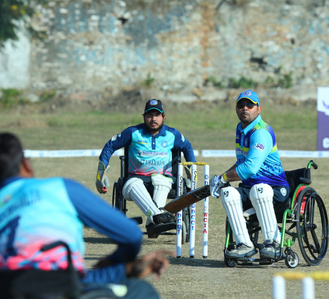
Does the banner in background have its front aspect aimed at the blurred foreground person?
yes

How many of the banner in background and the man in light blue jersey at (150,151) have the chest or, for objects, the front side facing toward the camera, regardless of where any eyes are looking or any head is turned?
2

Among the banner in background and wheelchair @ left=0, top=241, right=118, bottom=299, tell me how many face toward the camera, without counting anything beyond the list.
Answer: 1

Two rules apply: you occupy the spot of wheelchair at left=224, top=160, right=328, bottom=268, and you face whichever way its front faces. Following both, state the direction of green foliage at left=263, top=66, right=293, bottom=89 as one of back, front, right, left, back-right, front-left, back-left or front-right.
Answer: back-right

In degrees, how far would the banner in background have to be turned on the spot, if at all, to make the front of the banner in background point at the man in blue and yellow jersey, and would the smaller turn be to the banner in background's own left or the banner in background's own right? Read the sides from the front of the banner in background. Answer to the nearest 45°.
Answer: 0° — it already faces them

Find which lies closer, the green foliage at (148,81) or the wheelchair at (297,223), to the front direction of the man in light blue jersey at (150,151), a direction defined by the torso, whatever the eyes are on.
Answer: the wheelchair

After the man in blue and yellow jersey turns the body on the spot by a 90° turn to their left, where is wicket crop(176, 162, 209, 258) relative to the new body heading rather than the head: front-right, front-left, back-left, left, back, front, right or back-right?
back

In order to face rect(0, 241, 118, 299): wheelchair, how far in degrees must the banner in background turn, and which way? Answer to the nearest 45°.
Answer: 0° — it already faces it

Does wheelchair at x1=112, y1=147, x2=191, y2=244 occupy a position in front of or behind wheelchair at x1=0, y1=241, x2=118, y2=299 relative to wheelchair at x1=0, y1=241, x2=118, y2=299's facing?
in front

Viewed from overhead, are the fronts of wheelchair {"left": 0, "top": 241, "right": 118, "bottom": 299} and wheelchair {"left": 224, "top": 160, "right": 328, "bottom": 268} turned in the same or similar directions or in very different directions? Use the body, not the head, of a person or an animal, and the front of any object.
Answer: very different directions

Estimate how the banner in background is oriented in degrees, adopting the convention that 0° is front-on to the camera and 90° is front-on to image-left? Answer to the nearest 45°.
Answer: approximately 0°

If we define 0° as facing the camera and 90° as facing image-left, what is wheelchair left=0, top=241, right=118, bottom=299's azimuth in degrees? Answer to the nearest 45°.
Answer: approximately 225°

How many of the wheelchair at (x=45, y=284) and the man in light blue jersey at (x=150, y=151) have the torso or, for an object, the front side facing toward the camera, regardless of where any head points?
1
